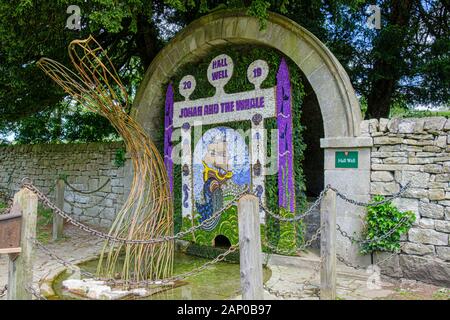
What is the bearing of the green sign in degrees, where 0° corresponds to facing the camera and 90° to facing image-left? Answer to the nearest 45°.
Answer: approximately 0°

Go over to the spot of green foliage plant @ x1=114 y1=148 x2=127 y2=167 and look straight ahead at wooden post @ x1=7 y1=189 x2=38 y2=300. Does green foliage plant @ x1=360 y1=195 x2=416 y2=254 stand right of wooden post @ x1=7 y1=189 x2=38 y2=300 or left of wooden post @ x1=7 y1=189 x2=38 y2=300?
left

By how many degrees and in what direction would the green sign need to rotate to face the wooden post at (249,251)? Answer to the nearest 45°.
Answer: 0° — it already faces it

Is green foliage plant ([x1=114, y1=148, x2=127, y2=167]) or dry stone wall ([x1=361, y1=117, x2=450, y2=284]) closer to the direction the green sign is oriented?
the dry stone wall

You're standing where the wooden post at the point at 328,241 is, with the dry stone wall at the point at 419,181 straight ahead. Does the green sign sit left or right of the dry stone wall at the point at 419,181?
left

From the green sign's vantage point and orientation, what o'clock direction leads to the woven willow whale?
The woven willow whale is roughly at 2 o'clock from the green sign.

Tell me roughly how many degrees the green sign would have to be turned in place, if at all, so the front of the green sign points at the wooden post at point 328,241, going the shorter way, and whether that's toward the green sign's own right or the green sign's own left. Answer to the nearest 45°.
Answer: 0° — it already faces it
